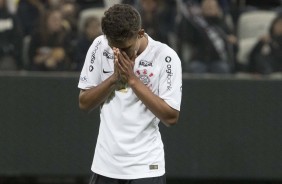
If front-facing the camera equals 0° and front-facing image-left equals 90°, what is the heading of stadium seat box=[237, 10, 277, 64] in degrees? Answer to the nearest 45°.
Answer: approximately 0°

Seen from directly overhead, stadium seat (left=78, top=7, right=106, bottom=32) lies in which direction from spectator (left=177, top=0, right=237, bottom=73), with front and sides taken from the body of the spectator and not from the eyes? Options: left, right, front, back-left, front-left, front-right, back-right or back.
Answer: right

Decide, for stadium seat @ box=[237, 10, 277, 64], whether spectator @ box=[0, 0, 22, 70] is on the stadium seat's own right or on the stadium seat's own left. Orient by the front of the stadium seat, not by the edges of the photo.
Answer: on the stadium seat's own right

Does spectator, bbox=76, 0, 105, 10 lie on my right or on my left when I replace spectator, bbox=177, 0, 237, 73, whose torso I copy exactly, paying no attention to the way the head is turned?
on my right

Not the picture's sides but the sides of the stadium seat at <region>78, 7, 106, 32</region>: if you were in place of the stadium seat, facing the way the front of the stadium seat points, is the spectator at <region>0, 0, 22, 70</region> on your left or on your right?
on your right

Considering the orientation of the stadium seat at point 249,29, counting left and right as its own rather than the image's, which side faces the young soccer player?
front

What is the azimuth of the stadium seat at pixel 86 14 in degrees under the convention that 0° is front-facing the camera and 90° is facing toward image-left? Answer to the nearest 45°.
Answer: approximately 0°

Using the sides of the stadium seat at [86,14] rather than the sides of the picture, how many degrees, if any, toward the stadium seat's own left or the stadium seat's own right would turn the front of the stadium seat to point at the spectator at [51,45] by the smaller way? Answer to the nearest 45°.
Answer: approximately 90° to the stadium seat's own right
